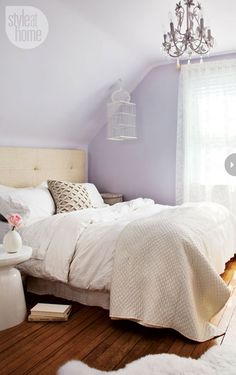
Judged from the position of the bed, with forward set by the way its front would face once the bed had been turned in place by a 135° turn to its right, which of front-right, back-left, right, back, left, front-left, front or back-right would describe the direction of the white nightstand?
front

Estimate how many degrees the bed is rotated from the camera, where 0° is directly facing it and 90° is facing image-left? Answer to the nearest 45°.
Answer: approximately 315°

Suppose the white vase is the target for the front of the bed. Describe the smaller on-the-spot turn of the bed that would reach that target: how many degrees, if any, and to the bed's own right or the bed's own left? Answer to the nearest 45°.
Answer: approximately 135° to the bed's own right

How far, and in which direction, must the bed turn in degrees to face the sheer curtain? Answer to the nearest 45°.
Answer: approximately 90° to its left

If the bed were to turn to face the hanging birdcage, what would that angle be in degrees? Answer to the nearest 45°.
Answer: approximately 135° to its left

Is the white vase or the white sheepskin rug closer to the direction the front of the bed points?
the white sheepskin rug

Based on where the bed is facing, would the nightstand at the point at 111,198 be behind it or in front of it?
behind
